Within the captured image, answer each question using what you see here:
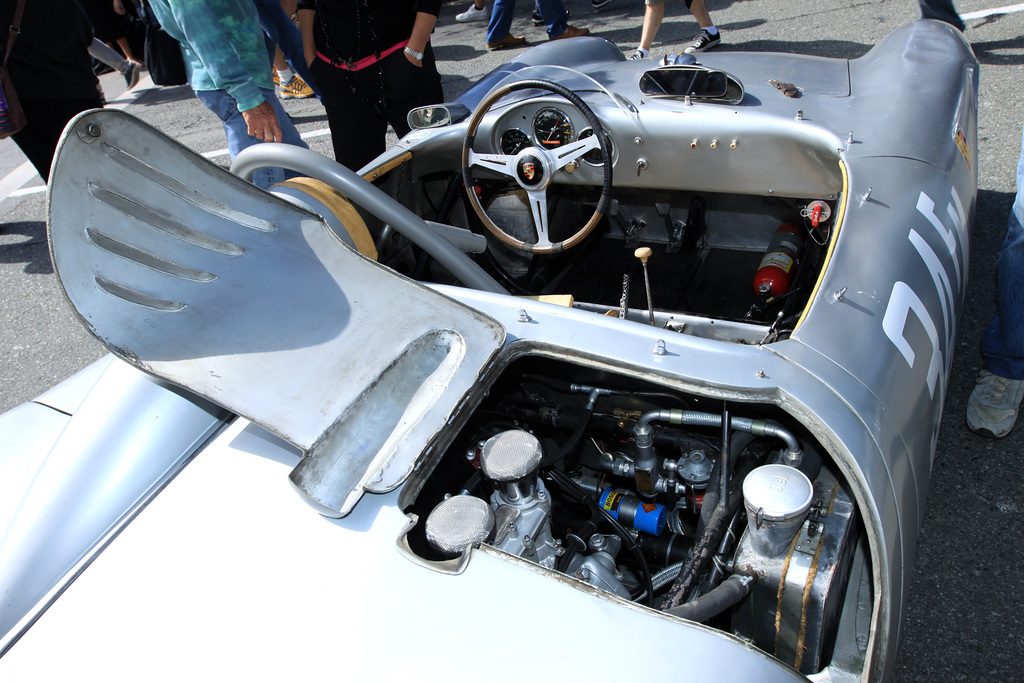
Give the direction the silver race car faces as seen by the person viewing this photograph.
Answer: facing away from the viewer and to the right of the viewer

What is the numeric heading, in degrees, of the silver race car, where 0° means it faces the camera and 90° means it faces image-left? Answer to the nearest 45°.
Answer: approximately 225°
